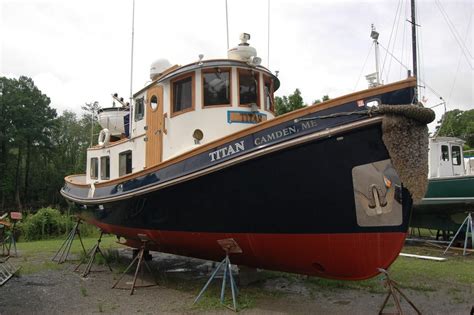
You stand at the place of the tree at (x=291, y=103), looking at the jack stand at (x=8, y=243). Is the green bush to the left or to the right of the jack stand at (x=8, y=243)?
right

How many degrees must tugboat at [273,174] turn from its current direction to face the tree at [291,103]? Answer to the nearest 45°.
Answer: approximately 135° to its left

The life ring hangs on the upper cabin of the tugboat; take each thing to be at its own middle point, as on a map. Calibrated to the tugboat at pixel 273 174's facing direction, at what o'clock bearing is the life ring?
The life ring is roughly at 6 o'clock from the tugboat.

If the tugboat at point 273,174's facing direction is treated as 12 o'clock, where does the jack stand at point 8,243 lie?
The jack stand is roughly at 6 o'clock from the tugboat.

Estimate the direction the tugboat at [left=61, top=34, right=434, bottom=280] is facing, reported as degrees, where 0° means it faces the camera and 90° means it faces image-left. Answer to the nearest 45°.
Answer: approximately 315°

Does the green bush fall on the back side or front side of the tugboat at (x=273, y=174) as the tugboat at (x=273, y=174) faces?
on the back side
